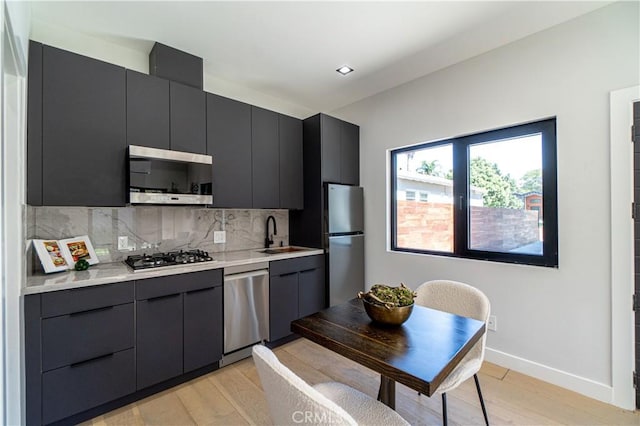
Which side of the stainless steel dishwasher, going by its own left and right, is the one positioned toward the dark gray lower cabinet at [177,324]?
right

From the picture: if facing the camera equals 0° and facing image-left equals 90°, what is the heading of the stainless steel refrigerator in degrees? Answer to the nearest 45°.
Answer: approximately 315°

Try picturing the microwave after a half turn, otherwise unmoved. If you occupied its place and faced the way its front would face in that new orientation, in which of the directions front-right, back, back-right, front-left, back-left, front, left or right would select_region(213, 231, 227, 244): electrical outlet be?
right

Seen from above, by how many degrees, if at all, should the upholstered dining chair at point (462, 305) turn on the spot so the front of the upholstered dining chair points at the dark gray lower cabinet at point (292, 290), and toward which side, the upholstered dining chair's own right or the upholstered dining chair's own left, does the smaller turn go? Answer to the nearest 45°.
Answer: approximately 45° to the upholstered dining chair's own right

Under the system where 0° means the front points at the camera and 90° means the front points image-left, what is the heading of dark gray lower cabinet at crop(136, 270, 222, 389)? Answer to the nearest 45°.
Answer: approximately 315°

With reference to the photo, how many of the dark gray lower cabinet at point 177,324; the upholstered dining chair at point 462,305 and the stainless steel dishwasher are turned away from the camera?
0

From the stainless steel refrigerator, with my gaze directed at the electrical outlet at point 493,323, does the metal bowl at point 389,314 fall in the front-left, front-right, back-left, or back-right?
front-right

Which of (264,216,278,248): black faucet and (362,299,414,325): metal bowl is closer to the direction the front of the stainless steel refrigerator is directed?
the metal bowl

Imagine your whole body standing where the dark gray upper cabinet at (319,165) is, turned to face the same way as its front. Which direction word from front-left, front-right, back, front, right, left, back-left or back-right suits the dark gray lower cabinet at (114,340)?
right

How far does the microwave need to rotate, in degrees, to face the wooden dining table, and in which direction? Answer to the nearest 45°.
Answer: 0° — it already faces it

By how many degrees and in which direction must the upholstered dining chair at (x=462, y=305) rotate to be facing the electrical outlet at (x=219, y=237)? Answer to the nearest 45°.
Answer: approximately 45° to its right

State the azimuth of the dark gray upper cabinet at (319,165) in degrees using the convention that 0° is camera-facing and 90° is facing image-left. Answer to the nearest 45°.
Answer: approximately 315°

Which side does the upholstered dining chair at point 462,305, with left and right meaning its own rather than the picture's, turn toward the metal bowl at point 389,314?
front

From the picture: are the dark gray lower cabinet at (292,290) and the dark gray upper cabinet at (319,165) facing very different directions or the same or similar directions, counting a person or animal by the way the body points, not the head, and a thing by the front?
same or similar directions

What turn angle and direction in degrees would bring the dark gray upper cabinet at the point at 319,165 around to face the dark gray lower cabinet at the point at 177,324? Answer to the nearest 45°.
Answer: approximately 90° to its right

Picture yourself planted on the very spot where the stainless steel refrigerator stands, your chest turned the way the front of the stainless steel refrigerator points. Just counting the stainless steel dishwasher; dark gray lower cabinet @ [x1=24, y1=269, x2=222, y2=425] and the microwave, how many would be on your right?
3
